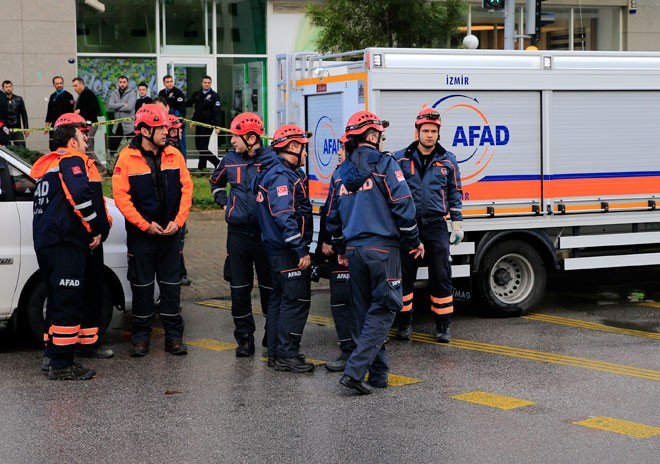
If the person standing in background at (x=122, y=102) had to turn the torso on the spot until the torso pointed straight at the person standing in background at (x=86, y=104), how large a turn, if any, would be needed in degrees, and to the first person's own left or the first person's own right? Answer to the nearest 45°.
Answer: approximately 45° to the first person's own right

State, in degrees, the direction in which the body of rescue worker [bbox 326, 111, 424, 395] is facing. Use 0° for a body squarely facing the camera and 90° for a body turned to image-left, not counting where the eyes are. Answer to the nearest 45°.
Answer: approximately 225°

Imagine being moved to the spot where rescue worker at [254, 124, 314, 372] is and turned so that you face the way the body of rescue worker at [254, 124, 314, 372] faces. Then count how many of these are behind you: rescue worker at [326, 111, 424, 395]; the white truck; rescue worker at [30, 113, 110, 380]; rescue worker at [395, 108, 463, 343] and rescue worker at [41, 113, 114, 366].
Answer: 2

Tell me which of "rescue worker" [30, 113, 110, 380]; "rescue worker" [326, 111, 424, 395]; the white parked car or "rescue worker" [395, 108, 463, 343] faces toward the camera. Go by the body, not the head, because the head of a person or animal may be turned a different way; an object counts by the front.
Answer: "rescue worker" [395, 108, 463, 343]

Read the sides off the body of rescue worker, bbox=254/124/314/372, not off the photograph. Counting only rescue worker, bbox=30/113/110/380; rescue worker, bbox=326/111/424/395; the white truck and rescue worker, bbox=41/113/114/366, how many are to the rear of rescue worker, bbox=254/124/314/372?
2

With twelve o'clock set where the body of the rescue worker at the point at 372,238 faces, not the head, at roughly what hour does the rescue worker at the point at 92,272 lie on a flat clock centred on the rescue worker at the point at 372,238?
the rescue worker at the point at 92,272 is roughly at 8 o'clock from the rescue worker at the point at 372,238.

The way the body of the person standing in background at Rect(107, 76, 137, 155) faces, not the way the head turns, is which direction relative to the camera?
toward the camera

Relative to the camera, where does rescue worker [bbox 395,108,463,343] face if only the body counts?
toward the camera

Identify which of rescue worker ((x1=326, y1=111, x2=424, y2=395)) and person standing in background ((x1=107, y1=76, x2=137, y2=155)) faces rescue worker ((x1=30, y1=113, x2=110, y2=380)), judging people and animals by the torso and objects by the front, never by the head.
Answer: the person standing in background

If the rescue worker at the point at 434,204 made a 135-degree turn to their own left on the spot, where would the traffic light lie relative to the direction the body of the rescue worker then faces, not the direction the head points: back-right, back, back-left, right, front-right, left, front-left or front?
front-left

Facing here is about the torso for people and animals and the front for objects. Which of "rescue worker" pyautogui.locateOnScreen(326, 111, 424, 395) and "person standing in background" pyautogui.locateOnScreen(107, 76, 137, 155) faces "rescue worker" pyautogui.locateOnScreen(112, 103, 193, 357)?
the person standing in background
